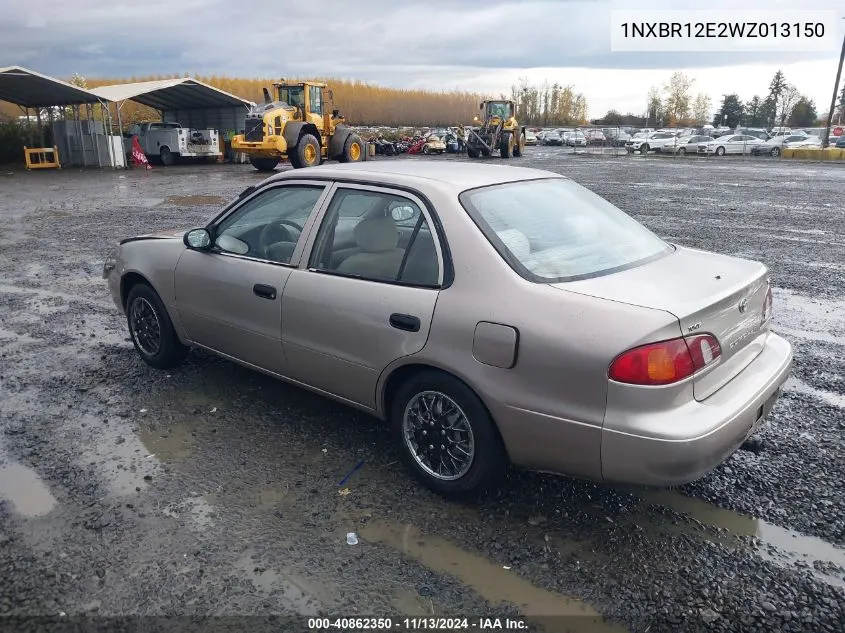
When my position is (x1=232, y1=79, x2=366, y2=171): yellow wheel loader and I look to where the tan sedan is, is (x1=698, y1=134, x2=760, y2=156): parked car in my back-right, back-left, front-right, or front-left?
back-left

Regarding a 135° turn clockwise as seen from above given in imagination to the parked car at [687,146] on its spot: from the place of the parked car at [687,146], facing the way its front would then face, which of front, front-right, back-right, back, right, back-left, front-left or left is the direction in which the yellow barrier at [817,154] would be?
back-right

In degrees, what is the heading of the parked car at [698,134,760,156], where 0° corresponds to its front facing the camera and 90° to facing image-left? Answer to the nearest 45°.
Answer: approximately 45°

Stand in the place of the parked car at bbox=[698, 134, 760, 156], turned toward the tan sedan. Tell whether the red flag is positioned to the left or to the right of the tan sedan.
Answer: right

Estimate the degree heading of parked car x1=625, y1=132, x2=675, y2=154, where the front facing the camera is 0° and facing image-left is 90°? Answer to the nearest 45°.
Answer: approximately 45°

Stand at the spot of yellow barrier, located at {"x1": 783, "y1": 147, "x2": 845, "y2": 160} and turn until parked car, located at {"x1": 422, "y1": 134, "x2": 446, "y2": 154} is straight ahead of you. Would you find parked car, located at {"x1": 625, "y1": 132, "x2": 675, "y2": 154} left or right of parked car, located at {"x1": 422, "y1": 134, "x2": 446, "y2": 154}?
right

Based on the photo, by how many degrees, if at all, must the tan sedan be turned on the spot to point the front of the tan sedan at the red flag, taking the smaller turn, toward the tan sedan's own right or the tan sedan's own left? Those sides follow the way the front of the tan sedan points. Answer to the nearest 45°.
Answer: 0° — it already faces it

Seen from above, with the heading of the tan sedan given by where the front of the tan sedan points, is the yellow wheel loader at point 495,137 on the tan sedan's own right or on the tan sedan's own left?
on the tan sedan's own right
